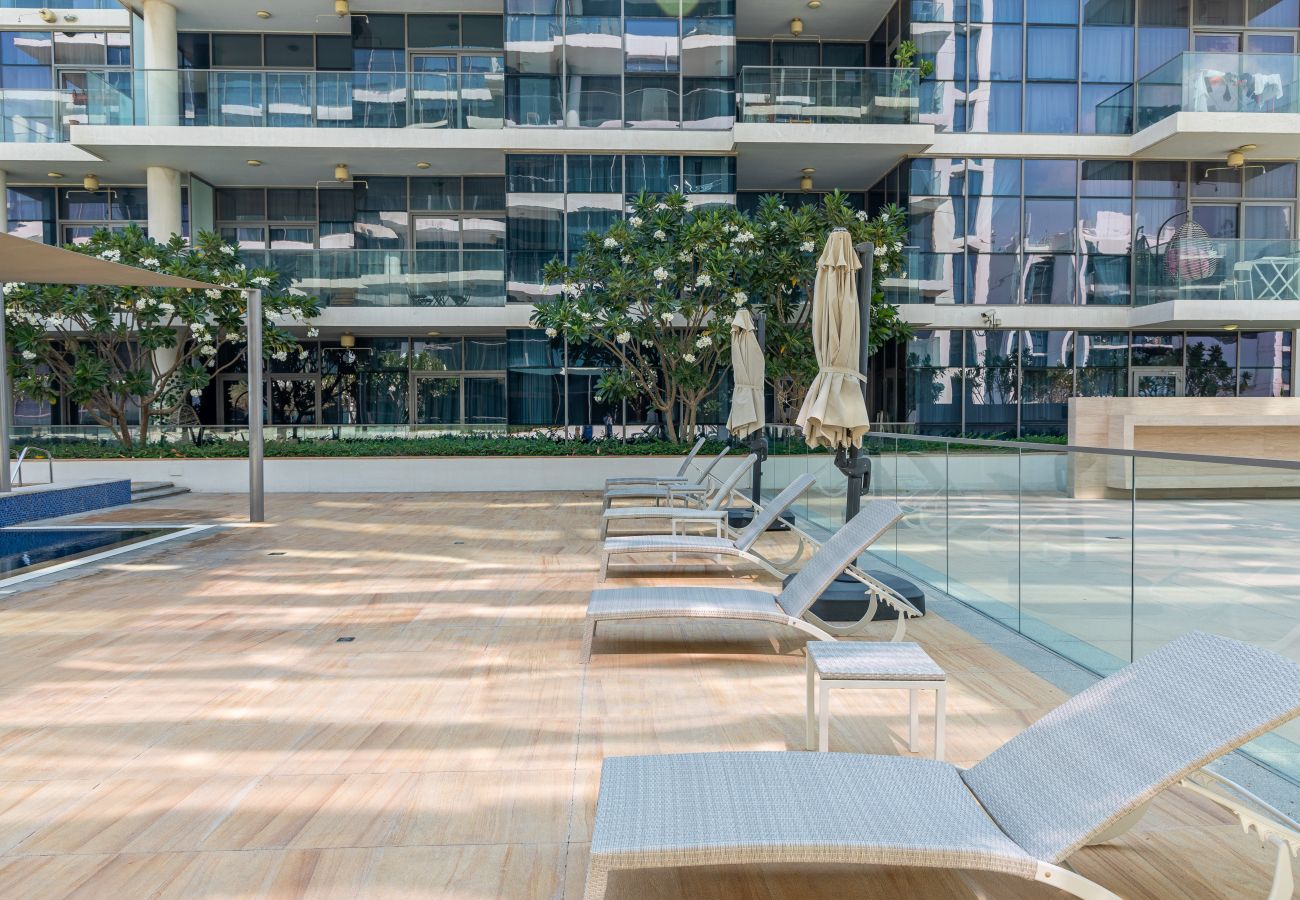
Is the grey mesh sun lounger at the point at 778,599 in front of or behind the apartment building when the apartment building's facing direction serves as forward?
in front

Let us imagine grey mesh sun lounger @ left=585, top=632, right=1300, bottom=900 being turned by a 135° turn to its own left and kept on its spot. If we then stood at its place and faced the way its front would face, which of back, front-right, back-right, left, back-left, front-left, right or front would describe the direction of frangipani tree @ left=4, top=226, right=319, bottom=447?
back

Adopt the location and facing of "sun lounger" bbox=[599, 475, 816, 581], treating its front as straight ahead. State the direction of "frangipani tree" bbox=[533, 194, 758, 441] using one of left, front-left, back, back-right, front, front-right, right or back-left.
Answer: right

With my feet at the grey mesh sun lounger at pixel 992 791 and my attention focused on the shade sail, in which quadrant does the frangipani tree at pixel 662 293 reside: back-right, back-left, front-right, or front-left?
front-right

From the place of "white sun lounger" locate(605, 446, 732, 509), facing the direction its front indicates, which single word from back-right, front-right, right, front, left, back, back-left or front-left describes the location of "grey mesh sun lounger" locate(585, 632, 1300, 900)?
left

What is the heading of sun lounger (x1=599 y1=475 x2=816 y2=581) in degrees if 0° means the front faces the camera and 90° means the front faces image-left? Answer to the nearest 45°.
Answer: approximately 90°

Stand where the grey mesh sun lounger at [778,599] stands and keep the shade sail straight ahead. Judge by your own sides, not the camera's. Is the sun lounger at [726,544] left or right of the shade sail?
right

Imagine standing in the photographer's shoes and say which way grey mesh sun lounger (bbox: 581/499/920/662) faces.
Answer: facing to the left of the viewer

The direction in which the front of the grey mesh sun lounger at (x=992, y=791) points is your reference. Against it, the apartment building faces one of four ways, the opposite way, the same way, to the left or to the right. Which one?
to the left

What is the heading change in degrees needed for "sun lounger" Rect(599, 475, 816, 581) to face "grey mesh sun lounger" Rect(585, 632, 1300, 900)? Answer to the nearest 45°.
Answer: approximately 90° to its left

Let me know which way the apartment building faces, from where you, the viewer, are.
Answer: facing the viewer

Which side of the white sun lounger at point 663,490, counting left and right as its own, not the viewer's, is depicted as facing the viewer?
left

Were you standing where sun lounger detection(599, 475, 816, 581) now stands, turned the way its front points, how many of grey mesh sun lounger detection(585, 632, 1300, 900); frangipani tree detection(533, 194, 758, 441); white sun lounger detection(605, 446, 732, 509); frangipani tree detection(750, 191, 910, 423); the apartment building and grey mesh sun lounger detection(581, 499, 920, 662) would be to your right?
4

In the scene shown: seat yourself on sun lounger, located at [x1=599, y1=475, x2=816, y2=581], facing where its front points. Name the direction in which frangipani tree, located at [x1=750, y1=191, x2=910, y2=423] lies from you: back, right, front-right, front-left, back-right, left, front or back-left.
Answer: right

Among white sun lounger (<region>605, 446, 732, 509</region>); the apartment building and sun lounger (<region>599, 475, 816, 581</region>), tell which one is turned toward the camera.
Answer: the apartment building

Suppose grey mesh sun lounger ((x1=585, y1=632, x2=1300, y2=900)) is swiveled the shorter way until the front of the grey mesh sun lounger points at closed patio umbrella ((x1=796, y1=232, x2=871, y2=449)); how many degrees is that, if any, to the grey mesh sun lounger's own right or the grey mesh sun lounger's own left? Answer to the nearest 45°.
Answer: approximately 90° to the grey mesh sun lounger's own right

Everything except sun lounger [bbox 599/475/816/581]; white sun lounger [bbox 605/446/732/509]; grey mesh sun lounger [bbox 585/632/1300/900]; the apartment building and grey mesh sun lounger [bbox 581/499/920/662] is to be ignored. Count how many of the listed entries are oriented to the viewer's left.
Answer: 4

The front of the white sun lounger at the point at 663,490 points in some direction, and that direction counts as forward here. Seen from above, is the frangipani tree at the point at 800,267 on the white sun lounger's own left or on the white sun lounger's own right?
on the white sun lounger's own right
